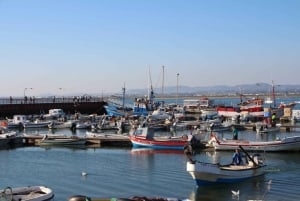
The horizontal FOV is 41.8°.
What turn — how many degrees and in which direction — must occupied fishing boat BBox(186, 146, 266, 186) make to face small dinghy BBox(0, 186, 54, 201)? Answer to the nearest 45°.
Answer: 0° — it already faces it

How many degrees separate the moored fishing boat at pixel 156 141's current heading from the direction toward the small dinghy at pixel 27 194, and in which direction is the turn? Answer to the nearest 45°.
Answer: approximately 90° to its left

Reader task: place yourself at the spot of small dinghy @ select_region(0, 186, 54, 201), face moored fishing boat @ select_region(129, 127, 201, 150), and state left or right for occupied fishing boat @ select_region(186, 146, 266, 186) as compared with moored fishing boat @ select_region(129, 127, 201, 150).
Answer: right

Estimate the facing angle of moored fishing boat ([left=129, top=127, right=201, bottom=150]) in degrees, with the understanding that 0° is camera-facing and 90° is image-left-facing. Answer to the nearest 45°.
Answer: approximately 90°
